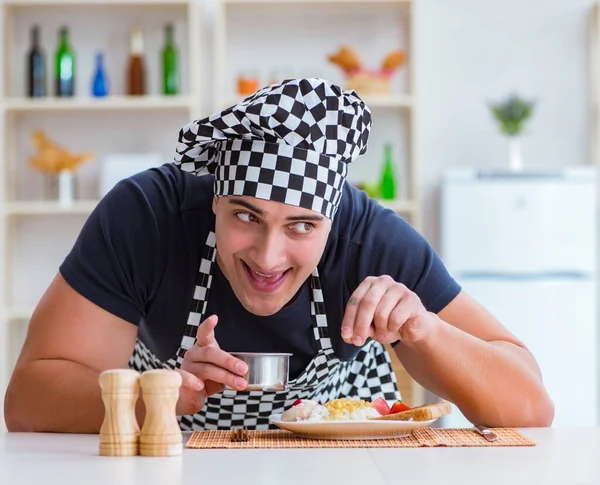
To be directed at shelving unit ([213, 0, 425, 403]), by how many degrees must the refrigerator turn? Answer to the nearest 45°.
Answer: approximately 90° to its right

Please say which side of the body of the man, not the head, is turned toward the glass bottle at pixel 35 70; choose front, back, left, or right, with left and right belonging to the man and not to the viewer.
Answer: back

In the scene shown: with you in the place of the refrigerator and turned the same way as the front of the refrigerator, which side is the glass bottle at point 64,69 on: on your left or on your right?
on your right

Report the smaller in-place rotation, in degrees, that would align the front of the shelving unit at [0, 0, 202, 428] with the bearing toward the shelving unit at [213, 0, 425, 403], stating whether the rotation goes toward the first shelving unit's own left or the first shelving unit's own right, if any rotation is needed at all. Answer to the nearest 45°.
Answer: approximately 90° to the first shelving unit's own left

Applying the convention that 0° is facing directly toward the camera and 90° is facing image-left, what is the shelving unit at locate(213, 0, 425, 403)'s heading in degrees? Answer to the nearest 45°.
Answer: approximately 0°

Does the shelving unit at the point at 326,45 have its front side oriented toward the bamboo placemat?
yes

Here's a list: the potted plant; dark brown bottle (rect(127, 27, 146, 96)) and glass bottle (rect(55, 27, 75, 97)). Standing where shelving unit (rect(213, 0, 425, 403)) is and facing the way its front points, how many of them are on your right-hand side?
2
